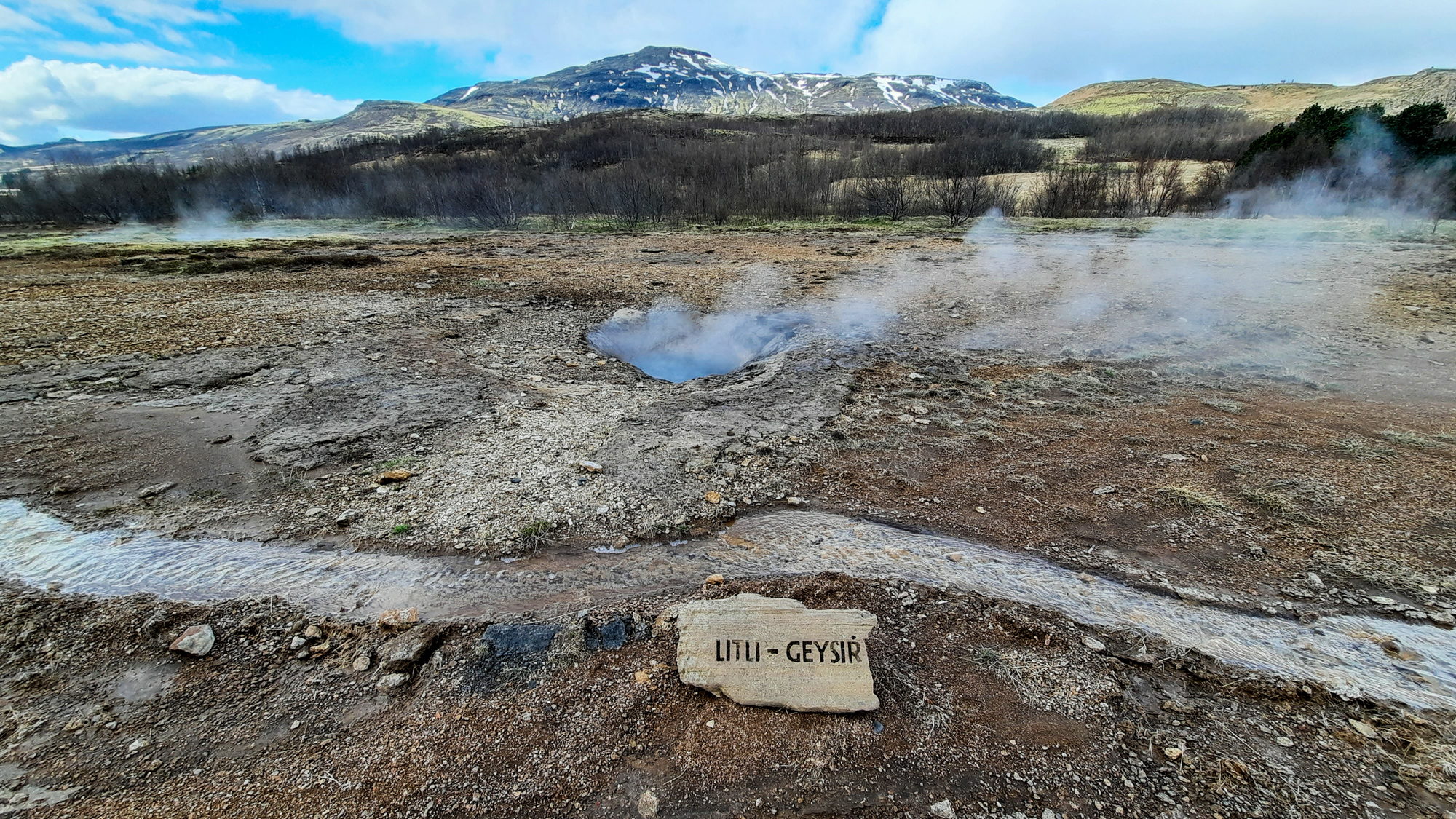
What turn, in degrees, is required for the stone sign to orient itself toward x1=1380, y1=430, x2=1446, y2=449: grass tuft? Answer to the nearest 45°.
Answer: approximately 135° to its left

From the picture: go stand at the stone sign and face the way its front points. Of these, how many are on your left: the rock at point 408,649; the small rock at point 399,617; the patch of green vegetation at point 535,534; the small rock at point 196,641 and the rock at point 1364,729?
1

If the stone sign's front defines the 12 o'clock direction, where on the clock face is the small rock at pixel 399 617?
The small rock is roughly at 3 o'clock from the stone sign.

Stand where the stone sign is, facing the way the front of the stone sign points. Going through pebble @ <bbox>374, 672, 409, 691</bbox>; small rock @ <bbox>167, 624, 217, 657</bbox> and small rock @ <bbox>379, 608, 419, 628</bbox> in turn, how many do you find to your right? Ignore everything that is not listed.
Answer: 3

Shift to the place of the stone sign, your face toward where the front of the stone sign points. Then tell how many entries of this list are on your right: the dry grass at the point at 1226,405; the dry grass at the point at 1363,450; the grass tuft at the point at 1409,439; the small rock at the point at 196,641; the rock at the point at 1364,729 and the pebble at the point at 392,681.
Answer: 2

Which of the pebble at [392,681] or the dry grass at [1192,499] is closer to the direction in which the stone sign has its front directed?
the pebble

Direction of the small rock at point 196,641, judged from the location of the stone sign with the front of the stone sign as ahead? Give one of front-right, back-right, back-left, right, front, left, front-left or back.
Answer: right

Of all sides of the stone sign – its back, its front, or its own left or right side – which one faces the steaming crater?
back

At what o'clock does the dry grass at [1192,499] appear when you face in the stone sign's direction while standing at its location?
The dry grass is roughly at 8 o'clock from the stone sign.

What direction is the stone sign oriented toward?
toward the camera

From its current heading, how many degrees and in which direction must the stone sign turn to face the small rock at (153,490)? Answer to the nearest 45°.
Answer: approximately 90° to its right

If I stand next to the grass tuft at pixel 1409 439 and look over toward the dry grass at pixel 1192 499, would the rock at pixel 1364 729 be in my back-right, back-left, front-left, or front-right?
front-left

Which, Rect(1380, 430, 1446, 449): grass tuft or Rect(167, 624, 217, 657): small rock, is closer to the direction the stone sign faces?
the small rock

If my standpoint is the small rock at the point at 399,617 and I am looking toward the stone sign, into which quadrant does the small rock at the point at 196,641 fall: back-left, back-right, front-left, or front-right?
back-right

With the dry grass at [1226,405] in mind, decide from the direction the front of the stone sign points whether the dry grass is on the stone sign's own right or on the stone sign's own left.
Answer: on the stone sign's own left

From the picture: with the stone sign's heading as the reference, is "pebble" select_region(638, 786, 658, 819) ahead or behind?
ahead

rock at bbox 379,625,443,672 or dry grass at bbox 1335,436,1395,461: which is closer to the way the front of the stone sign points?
the rock

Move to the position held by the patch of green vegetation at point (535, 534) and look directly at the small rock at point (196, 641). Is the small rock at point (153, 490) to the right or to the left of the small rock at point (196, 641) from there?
right

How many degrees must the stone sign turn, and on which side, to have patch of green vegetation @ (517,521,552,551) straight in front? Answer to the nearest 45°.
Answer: approximately 135° to its right

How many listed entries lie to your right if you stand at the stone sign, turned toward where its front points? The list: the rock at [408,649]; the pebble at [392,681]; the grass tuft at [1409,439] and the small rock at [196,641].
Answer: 3
